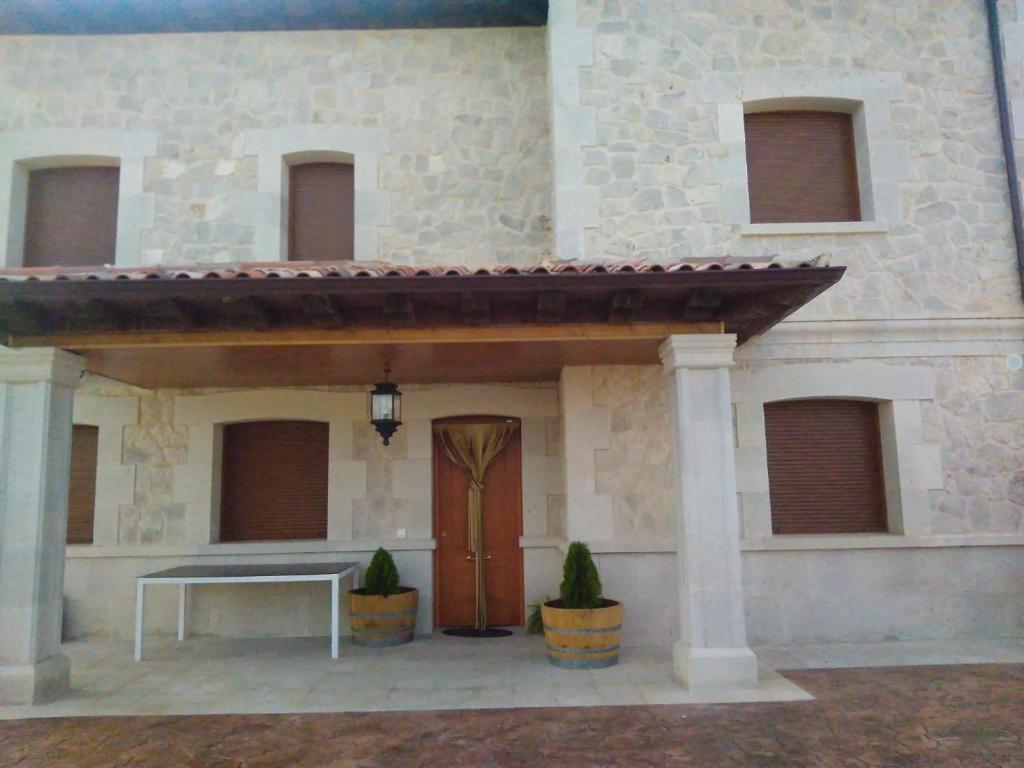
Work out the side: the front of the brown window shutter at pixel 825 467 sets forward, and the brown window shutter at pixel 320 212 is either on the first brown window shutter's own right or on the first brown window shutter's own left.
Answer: on the first brown window shutter's own right

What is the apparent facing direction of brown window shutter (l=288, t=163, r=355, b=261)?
toward the camera

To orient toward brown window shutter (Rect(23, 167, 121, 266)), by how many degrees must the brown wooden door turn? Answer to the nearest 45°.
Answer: approximately 90° to its right

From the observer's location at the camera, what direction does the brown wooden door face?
facing the viewer

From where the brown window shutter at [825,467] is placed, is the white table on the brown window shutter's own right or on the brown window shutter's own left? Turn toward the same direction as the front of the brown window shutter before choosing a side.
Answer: on the brown window shutter's own right

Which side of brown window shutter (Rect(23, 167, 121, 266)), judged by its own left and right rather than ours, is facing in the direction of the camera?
front

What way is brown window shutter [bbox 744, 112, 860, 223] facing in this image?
toward the camera

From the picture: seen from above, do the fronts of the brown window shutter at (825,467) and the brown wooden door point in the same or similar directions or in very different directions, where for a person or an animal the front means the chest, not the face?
same or similar directions

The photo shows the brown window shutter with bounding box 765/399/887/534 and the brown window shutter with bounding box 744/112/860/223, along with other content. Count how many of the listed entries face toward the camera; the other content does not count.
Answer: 2

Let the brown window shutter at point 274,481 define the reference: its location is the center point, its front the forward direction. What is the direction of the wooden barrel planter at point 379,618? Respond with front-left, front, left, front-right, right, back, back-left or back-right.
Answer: front-left

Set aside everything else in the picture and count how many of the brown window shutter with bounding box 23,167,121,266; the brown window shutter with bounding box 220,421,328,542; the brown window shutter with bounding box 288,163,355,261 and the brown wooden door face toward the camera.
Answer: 4

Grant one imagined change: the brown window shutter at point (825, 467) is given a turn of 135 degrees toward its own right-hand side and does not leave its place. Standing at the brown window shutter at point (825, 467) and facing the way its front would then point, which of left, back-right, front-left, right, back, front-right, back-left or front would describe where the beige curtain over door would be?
front-left
